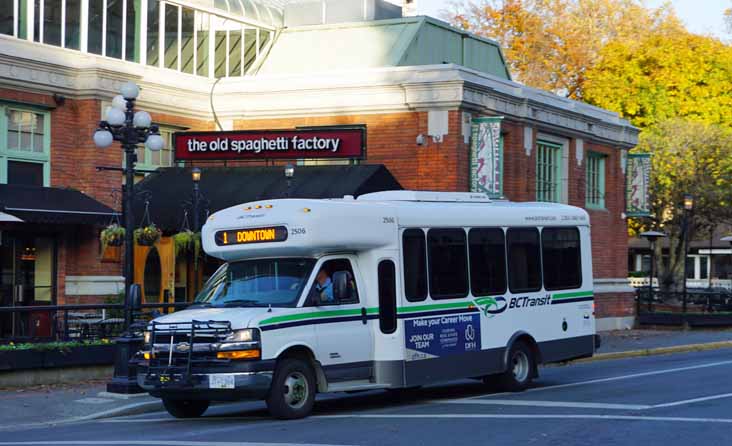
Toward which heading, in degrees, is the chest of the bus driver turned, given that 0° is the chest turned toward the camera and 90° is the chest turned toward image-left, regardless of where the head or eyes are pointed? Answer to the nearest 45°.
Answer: approximately 45°

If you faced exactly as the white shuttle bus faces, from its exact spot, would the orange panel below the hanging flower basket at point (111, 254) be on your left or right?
on your right

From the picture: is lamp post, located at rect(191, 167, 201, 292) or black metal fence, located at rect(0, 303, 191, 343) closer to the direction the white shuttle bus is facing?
the black metal fence

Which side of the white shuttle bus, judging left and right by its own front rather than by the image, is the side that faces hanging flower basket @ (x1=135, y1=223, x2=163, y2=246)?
right

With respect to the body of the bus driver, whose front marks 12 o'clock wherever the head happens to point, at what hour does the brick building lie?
The brick building is roughly at 4 o'clock from the bus driver.

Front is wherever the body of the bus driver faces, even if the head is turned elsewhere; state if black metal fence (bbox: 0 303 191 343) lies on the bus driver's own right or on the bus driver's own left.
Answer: on the bus driver's own right

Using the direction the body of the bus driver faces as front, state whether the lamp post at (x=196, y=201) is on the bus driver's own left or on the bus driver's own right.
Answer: on the bus driver's own right

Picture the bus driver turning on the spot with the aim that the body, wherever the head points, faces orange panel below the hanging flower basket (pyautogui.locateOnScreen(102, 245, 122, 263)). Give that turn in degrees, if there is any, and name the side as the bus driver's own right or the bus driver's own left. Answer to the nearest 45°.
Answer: approximately 90° to the bus driver's own right
